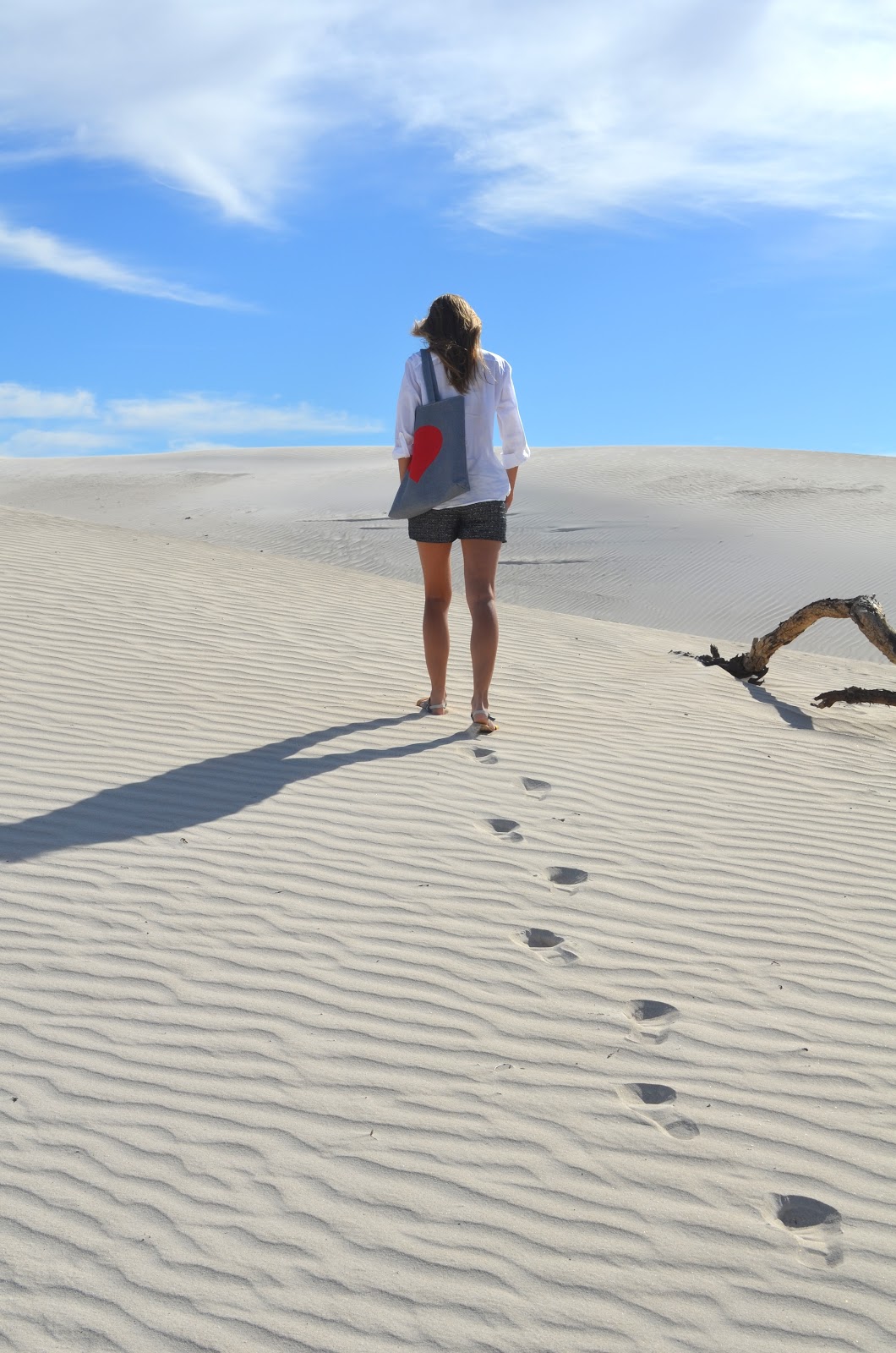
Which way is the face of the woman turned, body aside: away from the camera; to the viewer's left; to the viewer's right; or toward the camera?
away from the camera

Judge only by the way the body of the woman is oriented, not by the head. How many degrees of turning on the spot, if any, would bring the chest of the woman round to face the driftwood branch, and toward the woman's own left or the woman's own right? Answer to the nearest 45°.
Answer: approximately 45° to the woman's own right

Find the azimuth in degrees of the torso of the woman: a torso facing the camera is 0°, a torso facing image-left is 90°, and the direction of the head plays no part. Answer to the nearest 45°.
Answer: approximately 180°
